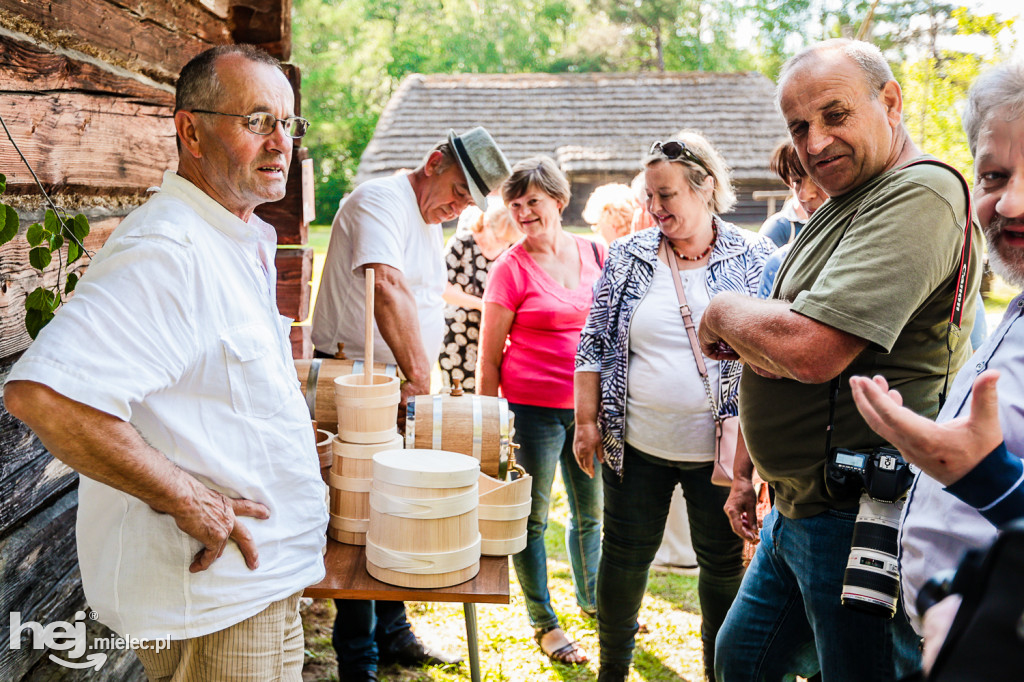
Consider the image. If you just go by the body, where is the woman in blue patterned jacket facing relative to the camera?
toward the camera

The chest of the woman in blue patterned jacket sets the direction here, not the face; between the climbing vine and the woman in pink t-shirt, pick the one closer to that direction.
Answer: the climbing vine

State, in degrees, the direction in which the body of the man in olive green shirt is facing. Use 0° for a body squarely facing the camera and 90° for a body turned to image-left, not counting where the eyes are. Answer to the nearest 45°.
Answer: approximately 90°

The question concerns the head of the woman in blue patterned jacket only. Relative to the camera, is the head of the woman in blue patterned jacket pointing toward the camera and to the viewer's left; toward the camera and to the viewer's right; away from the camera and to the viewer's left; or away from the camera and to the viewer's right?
toward the camera and to the viewer's left

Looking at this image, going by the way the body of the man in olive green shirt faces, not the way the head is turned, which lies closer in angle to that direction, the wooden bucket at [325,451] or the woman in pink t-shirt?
the wooden bucket

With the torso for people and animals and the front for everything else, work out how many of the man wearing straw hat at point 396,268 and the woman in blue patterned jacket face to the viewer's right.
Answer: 1

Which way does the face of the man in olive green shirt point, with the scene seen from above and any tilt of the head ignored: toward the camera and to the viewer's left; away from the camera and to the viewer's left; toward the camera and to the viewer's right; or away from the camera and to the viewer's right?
toward the camera and to the viewer's left

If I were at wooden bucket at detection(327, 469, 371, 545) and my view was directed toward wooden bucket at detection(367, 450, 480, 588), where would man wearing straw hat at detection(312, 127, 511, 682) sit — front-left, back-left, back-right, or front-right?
back-left

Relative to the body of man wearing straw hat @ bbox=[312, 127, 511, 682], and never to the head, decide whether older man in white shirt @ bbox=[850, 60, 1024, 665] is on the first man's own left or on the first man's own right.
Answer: on the first man's own right

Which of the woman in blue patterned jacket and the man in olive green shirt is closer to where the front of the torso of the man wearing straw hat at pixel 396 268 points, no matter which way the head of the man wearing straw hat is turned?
the woman in blue patterned jacket

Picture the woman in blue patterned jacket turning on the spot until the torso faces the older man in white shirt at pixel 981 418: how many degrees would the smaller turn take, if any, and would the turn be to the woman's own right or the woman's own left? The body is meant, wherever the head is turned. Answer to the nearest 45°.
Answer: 0° — they already face them

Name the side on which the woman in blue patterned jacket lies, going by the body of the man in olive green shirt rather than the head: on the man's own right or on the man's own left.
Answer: on the man's own right
